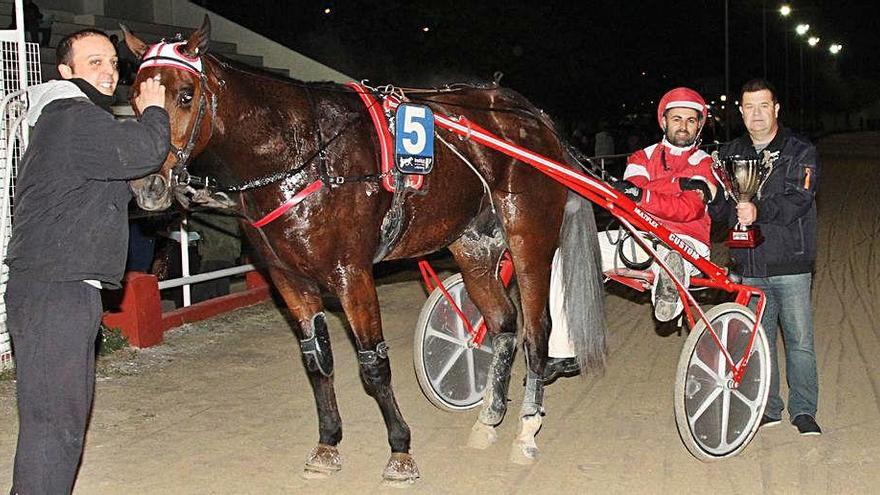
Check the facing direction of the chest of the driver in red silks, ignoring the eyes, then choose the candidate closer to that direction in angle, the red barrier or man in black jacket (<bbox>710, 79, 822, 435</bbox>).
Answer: the red barrier

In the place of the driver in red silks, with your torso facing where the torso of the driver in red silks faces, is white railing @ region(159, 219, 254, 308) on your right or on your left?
on your right

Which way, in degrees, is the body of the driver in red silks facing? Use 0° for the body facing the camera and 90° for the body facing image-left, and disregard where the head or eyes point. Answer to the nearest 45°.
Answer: approximately 45°

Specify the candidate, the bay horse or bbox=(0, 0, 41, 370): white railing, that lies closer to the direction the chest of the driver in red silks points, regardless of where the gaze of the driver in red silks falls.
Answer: the bay horse

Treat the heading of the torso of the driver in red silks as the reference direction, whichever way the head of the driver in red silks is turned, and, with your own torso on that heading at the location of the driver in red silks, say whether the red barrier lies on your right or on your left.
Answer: on your right

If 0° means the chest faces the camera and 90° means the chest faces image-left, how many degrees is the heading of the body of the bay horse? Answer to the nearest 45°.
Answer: approximately 45°

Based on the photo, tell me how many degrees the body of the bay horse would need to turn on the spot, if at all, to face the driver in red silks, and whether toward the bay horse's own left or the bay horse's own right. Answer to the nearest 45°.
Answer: approximately 135° to the bay horse's own left

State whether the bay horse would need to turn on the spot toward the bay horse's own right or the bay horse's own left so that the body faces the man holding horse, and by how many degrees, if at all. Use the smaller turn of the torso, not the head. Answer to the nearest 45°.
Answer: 0° — it already faces them

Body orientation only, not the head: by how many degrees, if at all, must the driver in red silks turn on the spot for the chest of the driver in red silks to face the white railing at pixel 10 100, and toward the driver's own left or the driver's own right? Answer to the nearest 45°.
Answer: approximately 45° to the driver's own right
